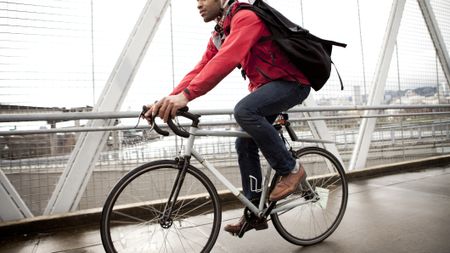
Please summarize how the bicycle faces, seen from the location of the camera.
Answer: facing the viewer and to the left of the viewer

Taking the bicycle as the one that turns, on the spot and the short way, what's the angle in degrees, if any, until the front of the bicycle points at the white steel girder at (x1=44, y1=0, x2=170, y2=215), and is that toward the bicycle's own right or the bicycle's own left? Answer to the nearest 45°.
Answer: approximately 90° to the bicycle's own right

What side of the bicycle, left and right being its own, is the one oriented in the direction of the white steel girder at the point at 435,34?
back

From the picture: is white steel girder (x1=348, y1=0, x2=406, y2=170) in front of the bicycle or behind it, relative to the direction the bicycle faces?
behind

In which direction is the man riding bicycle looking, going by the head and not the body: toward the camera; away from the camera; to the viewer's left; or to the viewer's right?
to the viewer's left
